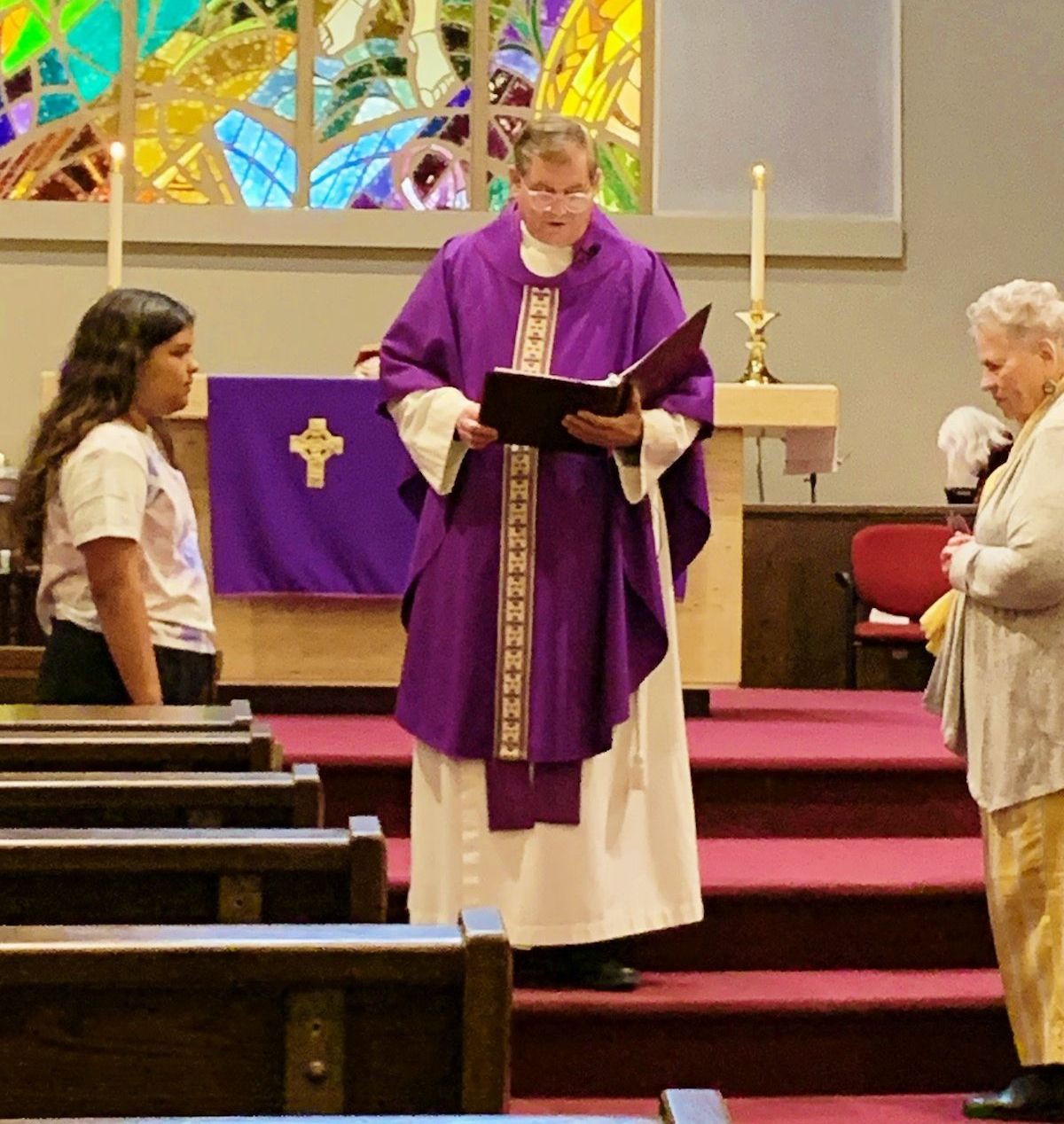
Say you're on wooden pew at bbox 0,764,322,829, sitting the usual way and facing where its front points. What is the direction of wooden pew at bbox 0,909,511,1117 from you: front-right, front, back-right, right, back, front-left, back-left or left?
back

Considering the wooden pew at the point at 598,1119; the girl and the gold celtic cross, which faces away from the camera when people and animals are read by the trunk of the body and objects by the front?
the wooden pew

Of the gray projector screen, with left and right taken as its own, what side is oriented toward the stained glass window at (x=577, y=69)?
right

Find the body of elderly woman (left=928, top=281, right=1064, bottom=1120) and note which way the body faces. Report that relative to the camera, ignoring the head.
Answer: to the viewer's left

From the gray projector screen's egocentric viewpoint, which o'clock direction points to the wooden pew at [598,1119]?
The wooden pew is roughly at 12 o'clock from the gray projector screen.

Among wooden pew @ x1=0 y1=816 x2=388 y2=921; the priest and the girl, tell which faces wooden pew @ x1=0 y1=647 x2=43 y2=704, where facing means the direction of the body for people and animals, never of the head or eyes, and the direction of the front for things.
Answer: wooden pew @ x1=0 y1=816 x2=388 y2=921

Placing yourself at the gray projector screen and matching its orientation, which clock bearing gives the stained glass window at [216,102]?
The stained glass window is roughly at 3 o'clock from the gray projector screen.

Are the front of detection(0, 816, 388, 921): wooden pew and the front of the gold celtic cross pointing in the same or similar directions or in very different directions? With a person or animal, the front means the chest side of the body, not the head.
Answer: very different directions

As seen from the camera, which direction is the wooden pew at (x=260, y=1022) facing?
away from the camera

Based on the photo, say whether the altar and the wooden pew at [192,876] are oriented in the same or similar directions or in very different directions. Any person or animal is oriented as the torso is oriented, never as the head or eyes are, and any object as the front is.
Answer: very different directions

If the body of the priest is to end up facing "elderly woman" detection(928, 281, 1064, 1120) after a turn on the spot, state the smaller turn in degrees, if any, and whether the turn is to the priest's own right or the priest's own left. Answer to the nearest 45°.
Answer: approximately 90° to the priest's own left

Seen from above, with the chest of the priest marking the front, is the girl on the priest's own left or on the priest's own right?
on the priest's own right

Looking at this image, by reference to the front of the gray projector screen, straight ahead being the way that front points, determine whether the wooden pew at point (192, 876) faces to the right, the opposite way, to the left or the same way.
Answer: the opposite way
